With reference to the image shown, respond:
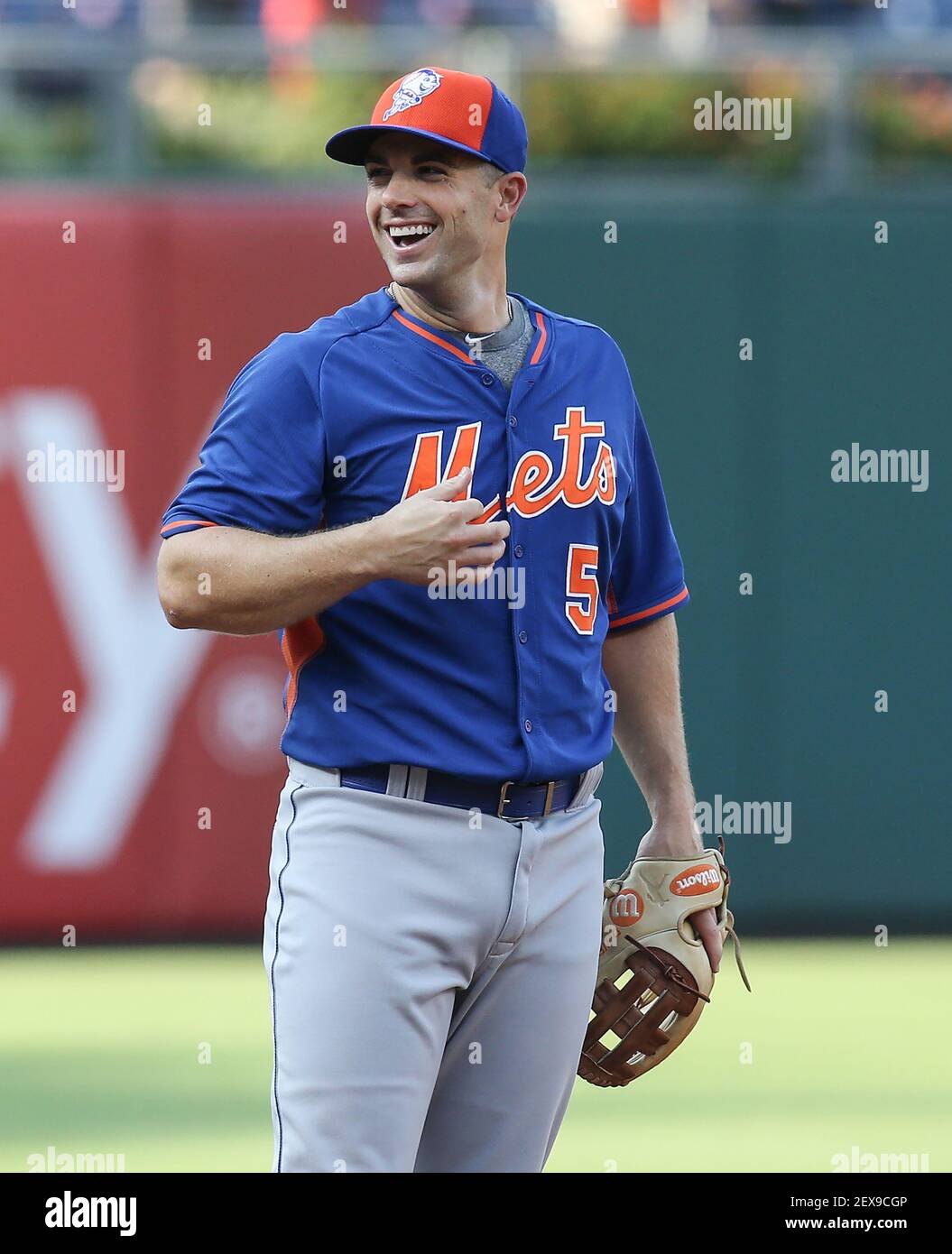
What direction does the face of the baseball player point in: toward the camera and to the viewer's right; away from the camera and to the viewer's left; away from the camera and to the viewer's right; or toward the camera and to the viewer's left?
toward the camera and to the viewer's left

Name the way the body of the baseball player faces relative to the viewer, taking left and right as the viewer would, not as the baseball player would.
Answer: facing the viewer and to the right of the viewer
